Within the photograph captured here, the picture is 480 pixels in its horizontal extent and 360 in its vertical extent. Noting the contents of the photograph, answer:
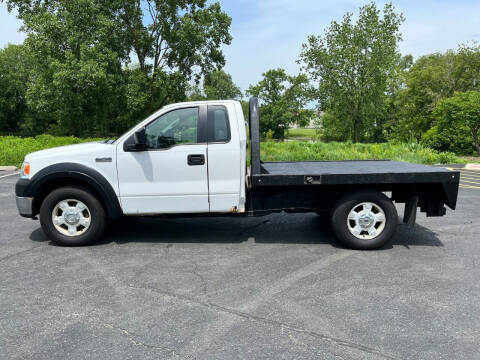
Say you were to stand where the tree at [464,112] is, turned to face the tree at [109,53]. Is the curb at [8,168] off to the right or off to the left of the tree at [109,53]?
left

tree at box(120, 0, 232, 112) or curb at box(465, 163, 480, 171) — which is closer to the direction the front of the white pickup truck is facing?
the tree

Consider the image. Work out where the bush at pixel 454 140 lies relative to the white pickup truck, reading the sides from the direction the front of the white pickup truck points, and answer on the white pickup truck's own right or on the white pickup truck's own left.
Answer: on the white pickup truck's own right

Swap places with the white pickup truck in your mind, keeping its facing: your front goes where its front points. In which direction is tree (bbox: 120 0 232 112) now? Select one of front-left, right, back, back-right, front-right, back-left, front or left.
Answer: right

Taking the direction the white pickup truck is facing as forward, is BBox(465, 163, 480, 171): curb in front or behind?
behind

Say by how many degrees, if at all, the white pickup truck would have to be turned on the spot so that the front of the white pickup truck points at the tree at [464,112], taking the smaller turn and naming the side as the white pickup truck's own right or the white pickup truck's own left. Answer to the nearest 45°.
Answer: approximately 135° to the white pickup truck's own right

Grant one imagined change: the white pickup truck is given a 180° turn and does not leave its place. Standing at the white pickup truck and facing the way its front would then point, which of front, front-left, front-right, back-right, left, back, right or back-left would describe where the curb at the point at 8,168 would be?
back-left

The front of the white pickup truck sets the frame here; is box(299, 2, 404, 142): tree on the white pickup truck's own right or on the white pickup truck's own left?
on the white pickup truck's own right

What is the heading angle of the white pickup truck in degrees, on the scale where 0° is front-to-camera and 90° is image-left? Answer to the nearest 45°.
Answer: approximately 90°

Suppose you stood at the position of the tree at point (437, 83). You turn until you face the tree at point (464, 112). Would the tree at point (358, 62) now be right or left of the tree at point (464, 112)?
right

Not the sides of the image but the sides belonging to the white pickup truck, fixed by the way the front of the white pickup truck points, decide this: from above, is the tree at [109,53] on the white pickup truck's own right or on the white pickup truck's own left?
on the white pickup truck's own right
